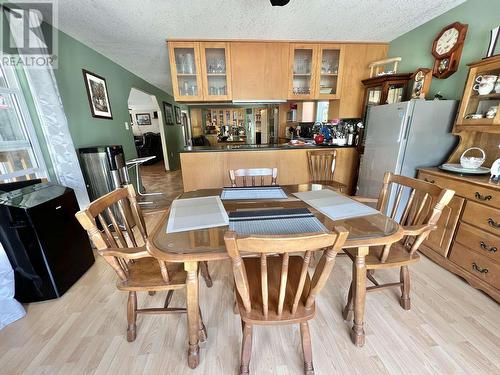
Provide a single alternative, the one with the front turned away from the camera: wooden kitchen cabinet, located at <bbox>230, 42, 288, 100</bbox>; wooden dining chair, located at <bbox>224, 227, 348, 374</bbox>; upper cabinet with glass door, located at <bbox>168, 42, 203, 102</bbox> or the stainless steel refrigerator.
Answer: the wooden dining chair

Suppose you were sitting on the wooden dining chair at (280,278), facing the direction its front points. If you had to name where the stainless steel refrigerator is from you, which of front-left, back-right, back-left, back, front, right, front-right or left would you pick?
front-right

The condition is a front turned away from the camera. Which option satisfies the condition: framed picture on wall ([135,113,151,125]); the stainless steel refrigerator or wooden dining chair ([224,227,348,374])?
the wooden dining chair

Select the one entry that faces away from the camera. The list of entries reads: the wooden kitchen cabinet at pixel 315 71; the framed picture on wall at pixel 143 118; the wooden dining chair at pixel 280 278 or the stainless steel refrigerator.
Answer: the wooden dining chair

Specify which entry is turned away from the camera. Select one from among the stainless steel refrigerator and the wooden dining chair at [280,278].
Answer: the wooden dining chair

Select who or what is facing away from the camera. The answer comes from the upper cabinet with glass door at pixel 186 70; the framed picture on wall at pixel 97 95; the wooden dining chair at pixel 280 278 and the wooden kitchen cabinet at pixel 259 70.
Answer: the wooden dining chair

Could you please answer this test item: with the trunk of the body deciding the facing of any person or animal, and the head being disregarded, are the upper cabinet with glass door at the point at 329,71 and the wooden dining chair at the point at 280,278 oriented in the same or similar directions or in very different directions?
very different directions

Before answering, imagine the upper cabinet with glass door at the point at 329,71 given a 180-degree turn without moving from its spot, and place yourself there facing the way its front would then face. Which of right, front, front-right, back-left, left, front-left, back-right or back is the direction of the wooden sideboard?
back-right

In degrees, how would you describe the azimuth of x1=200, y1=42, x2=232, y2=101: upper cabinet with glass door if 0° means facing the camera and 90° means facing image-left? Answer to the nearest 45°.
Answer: approximately 0°

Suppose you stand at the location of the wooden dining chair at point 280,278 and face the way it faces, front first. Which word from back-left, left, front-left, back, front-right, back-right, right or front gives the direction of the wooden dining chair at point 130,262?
left

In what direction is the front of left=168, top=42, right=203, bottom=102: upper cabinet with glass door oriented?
toward the camera

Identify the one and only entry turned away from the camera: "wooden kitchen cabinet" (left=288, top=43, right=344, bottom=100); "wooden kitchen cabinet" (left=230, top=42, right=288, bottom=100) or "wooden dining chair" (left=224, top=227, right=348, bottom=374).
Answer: the wooden dining chair

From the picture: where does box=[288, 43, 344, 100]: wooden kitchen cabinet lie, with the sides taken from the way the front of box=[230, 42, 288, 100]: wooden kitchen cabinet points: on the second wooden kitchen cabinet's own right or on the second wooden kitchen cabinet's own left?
on the second wooden kitchen cabinet's own left

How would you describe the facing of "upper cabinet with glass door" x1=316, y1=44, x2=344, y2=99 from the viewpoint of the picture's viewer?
facing the viewer

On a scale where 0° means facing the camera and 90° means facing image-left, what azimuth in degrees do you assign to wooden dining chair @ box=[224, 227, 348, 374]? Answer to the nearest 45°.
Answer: approximately 180°

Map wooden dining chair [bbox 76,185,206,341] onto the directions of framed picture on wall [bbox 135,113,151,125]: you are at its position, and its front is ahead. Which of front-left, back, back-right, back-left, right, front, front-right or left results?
front

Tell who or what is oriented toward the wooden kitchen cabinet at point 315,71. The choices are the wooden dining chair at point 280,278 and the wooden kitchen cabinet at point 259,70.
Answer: the wooden dining chair
